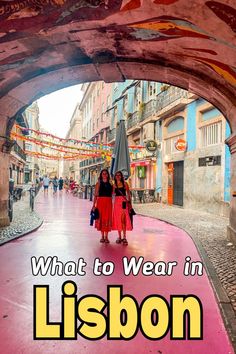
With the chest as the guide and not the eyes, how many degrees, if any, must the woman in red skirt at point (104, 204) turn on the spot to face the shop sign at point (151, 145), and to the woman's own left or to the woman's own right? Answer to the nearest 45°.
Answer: approximately 180°

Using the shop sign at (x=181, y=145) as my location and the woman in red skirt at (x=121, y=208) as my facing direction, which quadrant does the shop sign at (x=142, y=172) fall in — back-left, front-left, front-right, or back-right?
back-right

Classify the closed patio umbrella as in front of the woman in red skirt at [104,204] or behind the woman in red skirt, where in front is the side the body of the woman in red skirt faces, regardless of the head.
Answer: behind

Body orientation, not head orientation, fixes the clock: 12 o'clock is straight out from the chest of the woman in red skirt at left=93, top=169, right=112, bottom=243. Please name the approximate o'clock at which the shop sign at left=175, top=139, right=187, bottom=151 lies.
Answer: The shop sign is roughly at 7 o'clock from the woman in red skirt.

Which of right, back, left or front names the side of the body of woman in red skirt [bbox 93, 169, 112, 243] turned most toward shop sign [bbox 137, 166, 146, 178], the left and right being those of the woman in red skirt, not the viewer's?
back

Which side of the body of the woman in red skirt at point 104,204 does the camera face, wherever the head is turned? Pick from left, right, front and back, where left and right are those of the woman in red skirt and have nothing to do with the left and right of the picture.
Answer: front

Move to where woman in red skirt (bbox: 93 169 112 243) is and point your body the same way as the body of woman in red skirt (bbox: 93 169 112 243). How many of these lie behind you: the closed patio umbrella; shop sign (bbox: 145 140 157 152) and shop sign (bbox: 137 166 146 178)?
3
